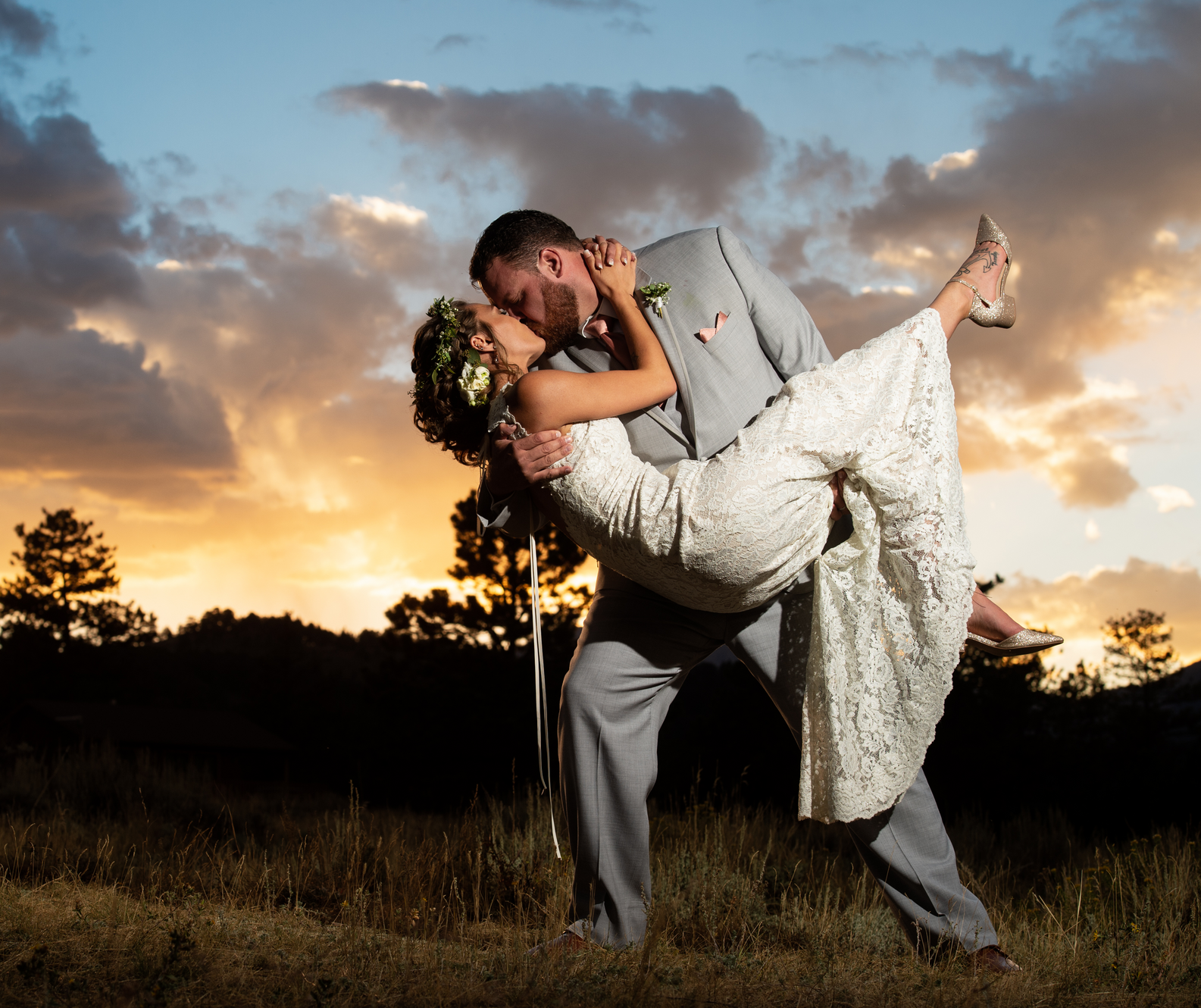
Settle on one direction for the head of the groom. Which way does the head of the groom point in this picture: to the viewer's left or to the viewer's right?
to the viewer's left

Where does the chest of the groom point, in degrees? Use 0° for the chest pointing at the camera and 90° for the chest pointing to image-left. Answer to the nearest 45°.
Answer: approximately 45°
